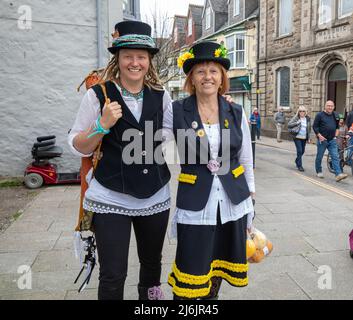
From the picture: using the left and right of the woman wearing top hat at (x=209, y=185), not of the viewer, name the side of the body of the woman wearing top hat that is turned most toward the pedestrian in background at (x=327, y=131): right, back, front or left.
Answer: back

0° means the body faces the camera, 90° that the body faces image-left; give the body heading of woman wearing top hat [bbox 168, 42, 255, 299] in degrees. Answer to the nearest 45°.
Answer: approximately 0°

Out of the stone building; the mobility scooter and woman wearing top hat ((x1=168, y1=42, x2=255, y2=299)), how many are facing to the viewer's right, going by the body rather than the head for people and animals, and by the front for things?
1

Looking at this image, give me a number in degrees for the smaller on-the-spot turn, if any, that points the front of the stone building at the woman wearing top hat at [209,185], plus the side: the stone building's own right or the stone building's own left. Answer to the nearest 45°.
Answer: approximately 45° to the stone building's own left

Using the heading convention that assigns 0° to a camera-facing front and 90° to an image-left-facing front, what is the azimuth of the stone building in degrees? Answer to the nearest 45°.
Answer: approximately 45°

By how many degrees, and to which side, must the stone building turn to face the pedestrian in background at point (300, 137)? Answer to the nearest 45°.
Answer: approximately 45° to its left

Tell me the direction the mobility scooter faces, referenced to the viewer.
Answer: facing to the right of the viewer

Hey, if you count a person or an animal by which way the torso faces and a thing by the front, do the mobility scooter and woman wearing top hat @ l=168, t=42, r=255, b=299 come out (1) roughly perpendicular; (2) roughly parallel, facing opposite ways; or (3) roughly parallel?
roughly perpendicular
